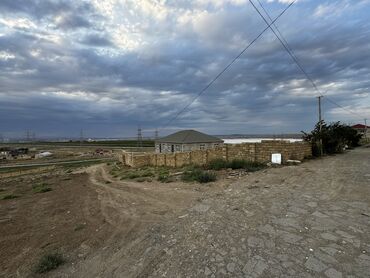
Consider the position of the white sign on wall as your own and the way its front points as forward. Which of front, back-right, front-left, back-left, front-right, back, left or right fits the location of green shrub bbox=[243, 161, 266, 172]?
front-right

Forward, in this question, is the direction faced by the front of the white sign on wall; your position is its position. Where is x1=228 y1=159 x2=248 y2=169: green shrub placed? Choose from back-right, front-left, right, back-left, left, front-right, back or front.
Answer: front-right

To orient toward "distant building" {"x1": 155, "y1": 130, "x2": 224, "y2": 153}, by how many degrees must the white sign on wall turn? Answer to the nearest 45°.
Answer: approximately 135° to its right

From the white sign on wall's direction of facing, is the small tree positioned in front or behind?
behind

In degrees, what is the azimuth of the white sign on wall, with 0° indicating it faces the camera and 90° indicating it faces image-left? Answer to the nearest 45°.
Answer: approximately 0°
